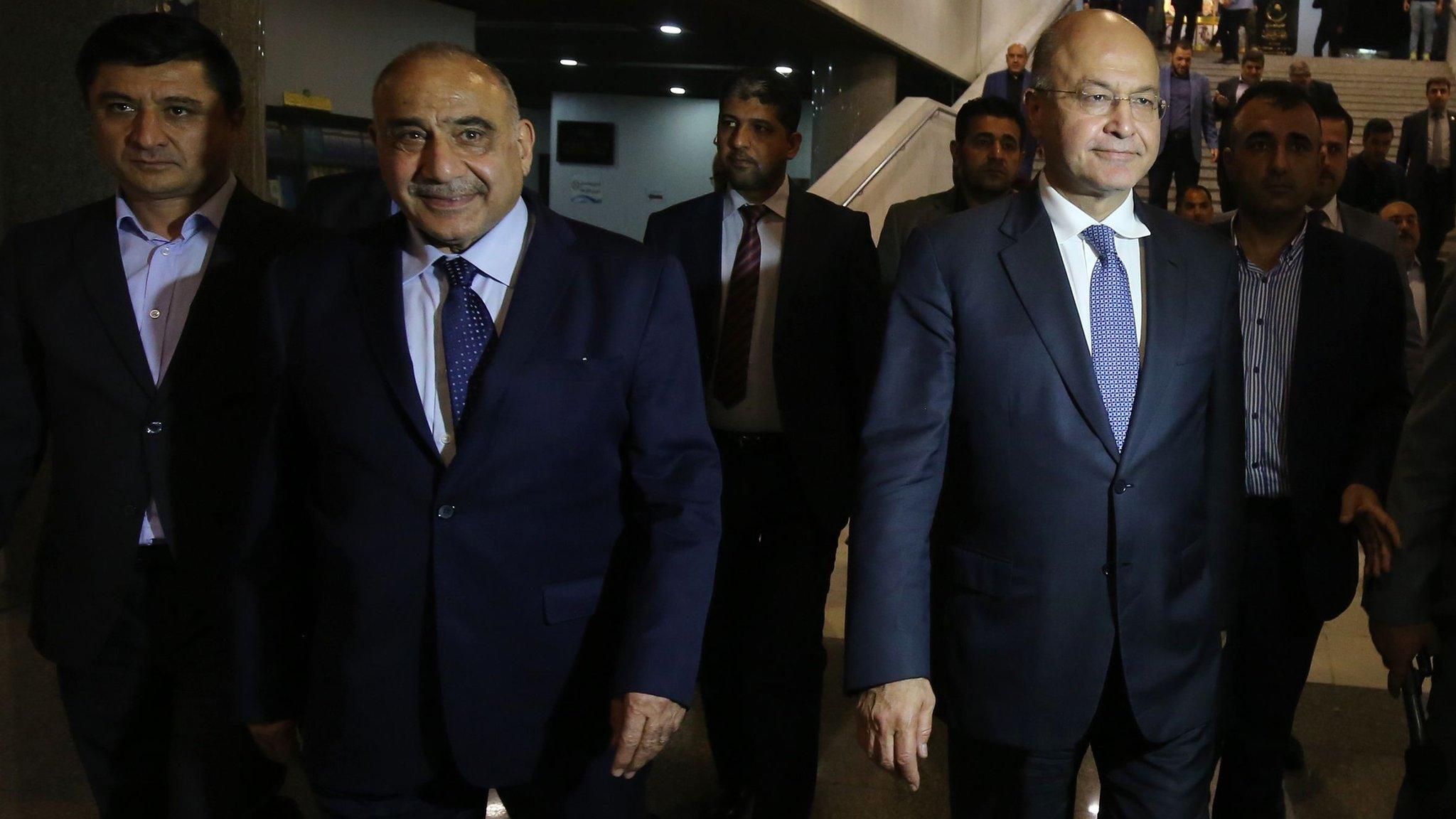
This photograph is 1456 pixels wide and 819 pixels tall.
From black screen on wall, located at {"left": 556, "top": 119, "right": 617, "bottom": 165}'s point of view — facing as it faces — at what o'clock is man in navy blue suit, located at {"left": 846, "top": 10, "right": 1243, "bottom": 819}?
The man in navy blue suit is roughly at 12 o'clock from the black screen on wall.

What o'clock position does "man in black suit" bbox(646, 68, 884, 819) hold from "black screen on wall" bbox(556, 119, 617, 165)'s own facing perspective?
The man in black suit is roughly at 12 o'clock from the black screen on wall.

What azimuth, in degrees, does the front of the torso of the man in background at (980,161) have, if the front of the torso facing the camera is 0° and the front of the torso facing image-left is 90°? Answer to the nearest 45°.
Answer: approximately 0°

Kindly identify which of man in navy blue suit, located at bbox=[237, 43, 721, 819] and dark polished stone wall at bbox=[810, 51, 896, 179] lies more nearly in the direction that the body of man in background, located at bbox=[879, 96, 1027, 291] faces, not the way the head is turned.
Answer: the man in navy blue suit
